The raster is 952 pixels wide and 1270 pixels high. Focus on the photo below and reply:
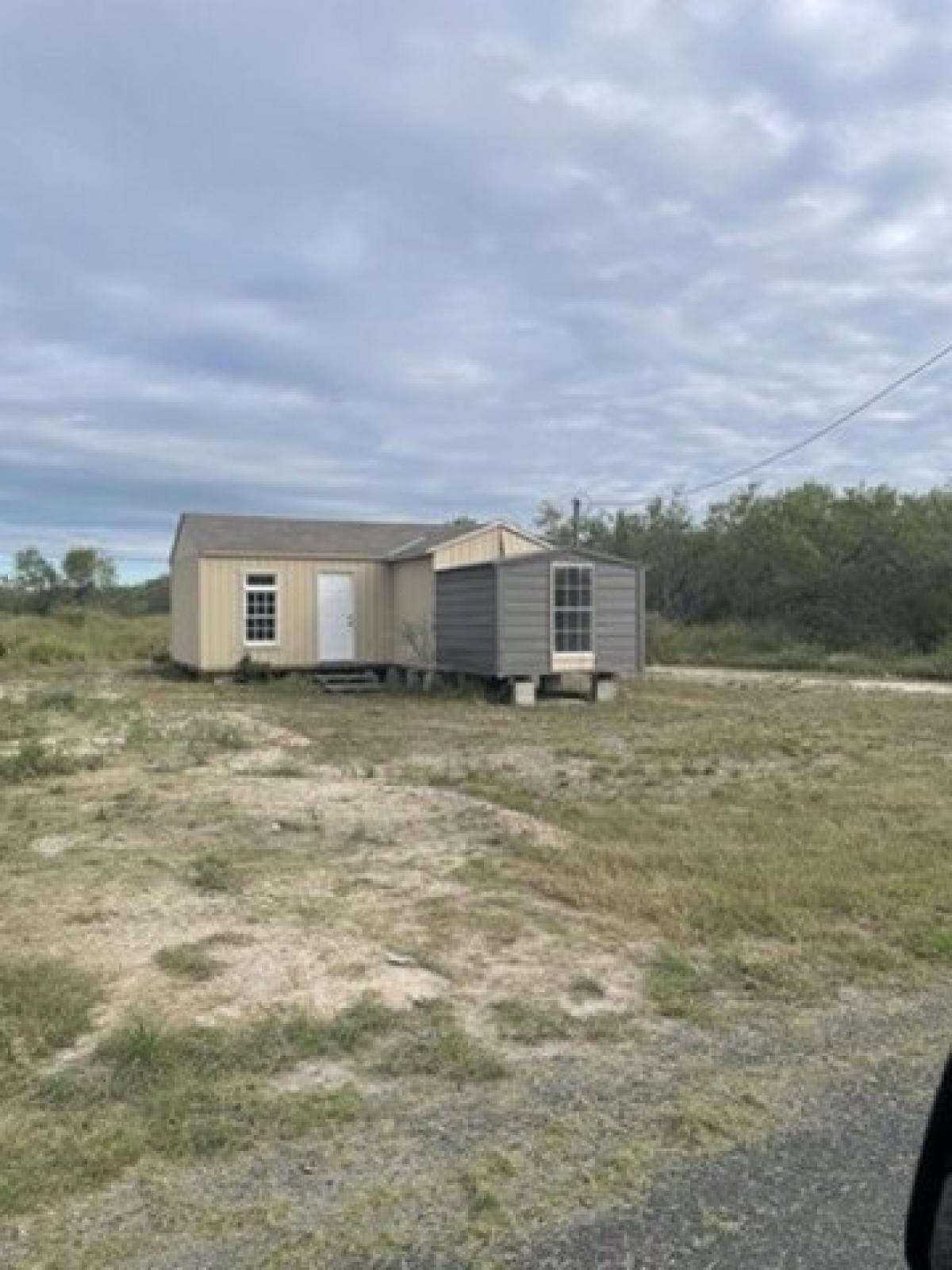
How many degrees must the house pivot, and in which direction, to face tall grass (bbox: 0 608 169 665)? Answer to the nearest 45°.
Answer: approximately 135° to its right

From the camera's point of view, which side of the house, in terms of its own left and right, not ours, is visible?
front
